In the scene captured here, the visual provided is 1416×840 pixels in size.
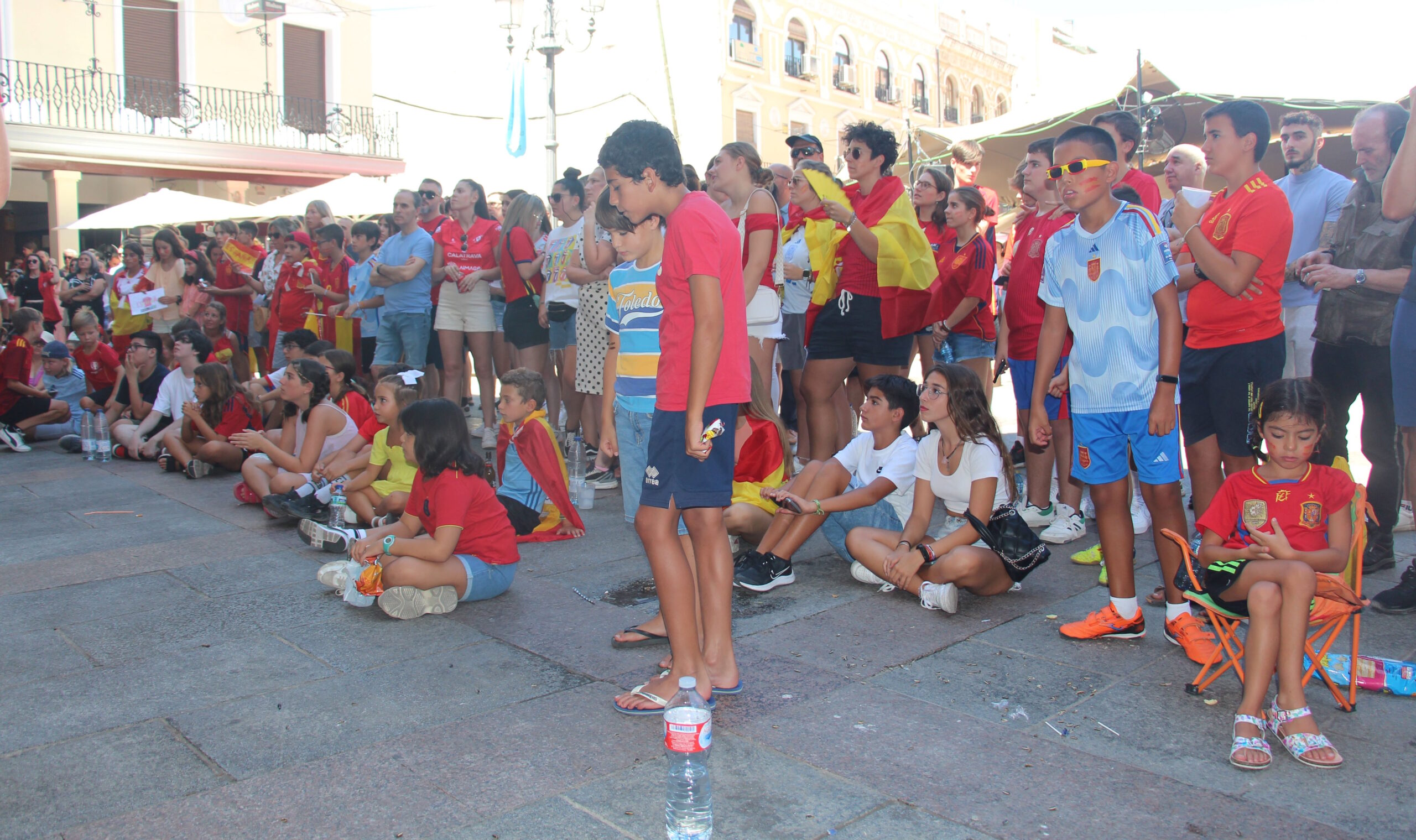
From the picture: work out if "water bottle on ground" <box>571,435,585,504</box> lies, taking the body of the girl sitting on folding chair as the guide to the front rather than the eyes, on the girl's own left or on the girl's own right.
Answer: on the girl's own right

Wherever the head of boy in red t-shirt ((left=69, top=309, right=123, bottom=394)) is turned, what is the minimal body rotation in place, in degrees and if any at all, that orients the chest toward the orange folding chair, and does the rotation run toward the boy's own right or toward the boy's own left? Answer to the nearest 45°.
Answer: approximately 45° to the boy's own left

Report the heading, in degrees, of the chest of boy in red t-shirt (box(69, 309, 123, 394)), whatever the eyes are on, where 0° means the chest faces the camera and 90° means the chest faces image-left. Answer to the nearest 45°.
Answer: approximately 45°

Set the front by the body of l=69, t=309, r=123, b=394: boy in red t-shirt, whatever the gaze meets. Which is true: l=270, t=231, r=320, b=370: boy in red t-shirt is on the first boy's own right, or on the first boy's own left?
on the first boy's own left

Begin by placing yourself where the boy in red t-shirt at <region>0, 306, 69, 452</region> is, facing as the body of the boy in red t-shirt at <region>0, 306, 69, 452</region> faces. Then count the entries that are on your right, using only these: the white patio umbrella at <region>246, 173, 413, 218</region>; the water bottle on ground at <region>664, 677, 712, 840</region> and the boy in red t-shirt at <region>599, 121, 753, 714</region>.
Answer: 2

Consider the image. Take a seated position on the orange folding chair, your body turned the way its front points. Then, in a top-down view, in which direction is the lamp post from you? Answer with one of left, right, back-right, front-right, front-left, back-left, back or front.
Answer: back-right
